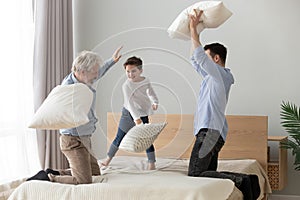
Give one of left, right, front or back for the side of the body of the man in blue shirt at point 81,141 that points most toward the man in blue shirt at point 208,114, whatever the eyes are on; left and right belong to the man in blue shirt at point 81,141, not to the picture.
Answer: front

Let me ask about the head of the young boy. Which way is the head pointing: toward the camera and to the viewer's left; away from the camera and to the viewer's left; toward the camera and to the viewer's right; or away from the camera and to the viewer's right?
toward the camera and to the viewer's left

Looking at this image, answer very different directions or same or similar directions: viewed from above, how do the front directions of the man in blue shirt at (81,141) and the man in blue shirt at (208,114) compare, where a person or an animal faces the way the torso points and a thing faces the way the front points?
very different directions

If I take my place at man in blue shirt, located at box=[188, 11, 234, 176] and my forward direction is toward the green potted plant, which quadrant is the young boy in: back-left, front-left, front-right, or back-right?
back-left

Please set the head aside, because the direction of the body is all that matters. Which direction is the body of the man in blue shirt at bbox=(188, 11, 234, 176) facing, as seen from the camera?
to the viewer's left

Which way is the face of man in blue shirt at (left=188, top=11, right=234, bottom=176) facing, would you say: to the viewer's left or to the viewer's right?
to the viewer's left

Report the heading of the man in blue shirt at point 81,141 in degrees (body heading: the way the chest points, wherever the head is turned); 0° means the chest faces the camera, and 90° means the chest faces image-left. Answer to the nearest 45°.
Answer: approximately 270°

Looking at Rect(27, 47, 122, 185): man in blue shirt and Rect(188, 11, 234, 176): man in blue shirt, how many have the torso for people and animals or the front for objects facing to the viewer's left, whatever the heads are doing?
1

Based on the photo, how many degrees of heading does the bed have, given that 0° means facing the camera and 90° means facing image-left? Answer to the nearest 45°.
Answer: approximately 0°

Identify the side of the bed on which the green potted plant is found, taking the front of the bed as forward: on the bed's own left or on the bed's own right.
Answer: on the bed's own left
